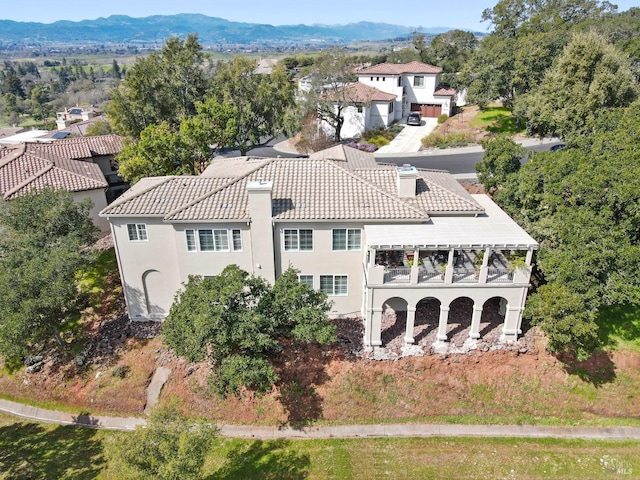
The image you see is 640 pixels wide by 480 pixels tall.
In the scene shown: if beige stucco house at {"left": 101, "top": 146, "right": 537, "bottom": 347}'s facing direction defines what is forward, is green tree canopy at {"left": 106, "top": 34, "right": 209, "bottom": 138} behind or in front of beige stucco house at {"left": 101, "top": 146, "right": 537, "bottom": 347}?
in front

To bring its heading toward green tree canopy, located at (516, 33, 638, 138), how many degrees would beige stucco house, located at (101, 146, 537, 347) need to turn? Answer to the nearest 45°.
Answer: approximately 45° to its right

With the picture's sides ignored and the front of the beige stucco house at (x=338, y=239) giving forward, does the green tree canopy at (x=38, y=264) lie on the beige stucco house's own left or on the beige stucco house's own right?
on the beige stucco house's own left

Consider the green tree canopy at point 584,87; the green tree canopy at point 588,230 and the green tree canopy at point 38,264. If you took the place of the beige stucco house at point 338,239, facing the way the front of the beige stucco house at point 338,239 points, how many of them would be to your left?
1

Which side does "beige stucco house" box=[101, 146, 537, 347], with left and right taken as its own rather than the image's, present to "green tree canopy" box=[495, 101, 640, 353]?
right

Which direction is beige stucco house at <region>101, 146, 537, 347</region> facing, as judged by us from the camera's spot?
facing away from the viewer

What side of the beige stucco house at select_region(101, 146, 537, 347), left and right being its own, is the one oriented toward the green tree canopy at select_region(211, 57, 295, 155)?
front

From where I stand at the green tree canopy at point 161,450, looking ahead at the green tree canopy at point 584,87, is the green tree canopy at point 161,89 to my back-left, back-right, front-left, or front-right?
front-left

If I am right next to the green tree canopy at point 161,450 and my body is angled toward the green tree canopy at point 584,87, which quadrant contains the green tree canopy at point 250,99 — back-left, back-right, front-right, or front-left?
front-left

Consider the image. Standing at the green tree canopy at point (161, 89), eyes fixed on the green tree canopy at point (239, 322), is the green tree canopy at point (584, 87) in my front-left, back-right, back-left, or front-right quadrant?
front-left

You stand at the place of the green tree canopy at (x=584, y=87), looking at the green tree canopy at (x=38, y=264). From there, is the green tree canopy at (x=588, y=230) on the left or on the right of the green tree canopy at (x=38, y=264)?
left

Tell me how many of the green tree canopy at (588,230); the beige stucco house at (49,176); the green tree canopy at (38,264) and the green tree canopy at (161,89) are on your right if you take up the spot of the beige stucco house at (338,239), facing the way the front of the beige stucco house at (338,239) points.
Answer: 1

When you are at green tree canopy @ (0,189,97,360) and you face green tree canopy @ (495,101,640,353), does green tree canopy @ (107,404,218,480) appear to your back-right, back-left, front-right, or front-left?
front-right

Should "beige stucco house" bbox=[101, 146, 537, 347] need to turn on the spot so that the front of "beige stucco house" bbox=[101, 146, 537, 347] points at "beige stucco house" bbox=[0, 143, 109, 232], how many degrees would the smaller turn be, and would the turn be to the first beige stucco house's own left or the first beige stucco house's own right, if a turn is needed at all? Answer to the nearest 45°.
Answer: approximately 45° to the first beige stucco house's own left

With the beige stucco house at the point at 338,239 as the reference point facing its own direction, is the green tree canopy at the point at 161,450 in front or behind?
behind
